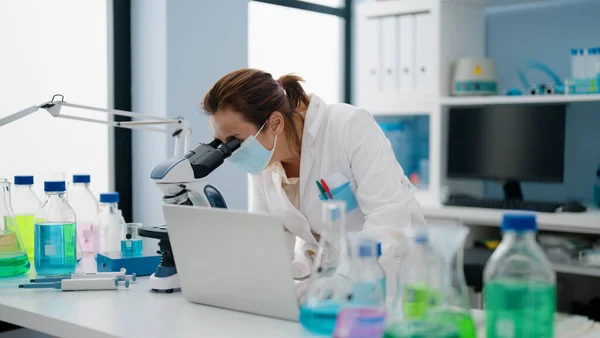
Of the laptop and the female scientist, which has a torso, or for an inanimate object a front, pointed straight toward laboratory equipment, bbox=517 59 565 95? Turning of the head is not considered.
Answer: the laptop

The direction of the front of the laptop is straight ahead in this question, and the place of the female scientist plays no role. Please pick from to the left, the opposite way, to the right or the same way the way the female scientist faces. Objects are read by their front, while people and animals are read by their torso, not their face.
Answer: the opposite way

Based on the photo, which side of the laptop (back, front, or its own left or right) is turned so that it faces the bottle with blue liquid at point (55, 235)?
left

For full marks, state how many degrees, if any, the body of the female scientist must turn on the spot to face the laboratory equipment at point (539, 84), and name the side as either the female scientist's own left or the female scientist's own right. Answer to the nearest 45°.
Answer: approximately 180°

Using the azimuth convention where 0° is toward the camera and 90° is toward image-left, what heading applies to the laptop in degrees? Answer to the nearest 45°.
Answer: approximately 225°

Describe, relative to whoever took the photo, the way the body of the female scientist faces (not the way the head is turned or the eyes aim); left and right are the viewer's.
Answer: facing the viewer and to the left of the viewer

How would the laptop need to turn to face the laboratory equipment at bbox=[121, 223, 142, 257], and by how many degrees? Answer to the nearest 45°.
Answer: approximately 90° to its left

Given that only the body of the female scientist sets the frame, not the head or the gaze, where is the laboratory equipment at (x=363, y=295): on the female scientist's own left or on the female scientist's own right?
on the female scientist's own left

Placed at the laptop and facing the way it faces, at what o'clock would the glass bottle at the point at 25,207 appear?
The glass bottle is roughly at 9 o'clock from the laptop.

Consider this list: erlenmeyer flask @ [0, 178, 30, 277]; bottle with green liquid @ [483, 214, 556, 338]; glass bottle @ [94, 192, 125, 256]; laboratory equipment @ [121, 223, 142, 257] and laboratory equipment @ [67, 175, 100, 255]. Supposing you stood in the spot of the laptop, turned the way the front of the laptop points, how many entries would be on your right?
1

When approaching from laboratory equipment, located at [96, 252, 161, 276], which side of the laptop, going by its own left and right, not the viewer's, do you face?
left

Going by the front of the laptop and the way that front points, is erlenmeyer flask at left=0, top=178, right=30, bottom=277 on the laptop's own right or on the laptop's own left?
on the laptop's own left
